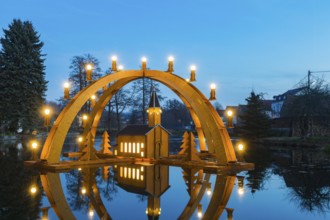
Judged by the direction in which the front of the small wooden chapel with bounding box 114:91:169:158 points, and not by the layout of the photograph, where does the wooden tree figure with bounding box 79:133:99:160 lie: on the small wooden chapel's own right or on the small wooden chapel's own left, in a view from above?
on the small wooden chapel's own right

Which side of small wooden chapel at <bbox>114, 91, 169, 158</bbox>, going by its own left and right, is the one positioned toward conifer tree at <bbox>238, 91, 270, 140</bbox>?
left

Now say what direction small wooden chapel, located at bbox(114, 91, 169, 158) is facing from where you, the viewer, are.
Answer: facing the viewer and to the right of the viewer

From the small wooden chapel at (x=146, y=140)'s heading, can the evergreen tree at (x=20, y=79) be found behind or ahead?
behind
